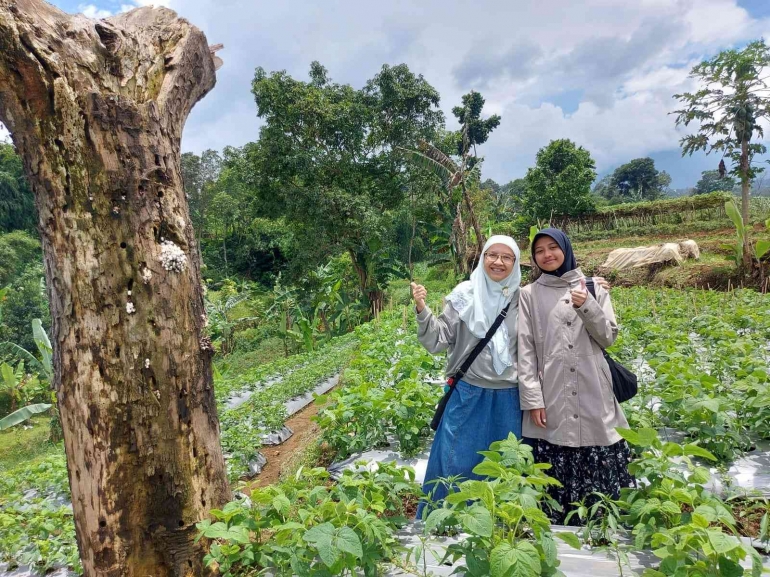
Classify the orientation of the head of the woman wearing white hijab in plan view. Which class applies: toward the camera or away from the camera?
toward the camera

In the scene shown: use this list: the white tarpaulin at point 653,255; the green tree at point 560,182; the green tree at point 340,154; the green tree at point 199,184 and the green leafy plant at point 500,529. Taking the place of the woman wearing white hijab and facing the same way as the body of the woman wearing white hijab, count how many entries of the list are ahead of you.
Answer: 1

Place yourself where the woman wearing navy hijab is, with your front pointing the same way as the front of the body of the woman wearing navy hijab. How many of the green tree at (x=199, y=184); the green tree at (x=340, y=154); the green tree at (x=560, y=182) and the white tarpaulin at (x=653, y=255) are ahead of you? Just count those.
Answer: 0

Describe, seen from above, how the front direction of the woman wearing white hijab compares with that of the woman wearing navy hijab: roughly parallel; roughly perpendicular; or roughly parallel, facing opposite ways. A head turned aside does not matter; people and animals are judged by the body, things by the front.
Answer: roughly parallel

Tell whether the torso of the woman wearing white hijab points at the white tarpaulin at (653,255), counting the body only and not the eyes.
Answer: no

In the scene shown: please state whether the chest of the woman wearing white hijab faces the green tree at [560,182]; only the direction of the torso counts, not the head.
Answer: no

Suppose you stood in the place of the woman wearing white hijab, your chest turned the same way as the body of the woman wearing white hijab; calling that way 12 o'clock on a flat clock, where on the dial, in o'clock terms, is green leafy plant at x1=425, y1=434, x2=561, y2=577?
The green leafy plant is roughly at 12 o'clock from the woman wearing white hijab.

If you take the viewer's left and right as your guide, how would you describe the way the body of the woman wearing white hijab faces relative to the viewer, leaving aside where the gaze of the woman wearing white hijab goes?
facing the viewer

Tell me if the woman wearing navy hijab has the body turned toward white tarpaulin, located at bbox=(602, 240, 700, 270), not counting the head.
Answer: no

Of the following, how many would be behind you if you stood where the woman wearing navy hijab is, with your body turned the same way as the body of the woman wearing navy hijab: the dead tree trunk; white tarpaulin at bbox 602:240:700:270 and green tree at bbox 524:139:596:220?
2

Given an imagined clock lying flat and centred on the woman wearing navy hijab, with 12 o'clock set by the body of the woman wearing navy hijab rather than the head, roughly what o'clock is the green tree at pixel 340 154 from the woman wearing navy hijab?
The green tree is roughly at 5 o'clock from the woman wearing navy hijab.

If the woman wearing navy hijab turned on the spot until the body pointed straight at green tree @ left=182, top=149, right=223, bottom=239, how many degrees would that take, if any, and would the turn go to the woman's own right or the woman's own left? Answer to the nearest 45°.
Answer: approximately 135° to the woman's own right

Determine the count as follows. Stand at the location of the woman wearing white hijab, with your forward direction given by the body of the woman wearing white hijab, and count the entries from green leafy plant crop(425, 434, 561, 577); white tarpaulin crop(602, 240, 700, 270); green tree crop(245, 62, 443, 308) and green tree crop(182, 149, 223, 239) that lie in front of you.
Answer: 1

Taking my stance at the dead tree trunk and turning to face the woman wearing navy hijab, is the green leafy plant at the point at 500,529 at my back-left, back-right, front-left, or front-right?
front-right

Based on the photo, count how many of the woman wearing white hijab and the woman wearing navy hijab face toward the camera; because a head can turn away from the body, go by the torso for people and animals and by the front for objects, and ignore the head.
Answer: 2

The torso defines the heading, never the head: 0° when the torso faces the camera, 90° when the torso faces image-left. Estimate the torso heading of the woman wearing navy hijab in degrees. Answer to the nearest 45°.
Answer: approximately 0°

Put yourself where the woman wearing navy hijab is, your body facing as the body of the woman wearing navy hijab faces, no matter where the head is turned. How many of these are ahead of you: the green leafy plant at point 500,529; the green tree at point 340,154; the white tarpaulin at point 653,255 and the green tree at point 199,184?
1
